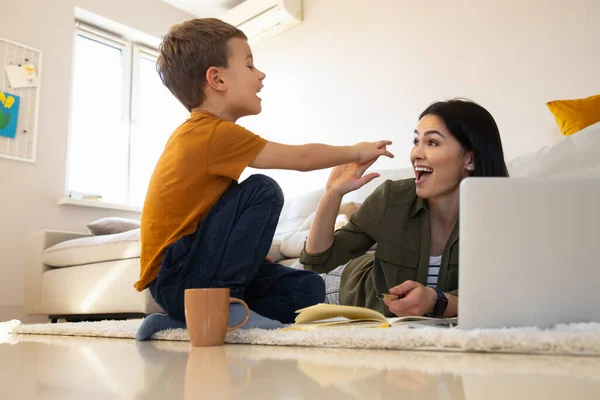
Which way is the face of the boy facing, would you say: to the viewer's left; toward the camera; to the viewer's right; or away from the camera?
to the viewer's right

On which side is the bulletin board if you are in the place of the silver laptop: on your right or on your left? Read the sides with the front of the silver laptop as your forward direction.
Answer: on your left

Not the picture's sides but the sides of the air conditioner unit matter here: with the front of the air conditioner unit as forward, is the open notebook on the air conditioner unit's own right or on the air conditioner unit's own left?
on the air conditioner unit's own left

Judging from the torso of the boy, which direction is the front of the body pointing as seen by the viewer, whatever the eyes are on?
to the viewer's right

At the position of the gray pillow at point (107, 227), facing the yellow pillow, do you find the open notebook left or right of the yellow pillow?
right

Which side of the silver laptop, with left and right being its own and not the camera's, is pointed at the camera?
back

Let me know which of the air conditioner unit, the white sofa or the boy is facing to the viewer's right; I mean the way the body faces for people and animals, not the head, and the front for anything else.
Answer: the boy

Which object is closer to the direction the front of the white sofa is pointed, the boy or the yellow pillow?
the boy

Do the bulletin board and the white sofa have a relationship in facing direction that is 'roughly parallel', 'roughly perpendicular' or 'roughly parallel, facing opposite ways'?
roughly perpendicular
